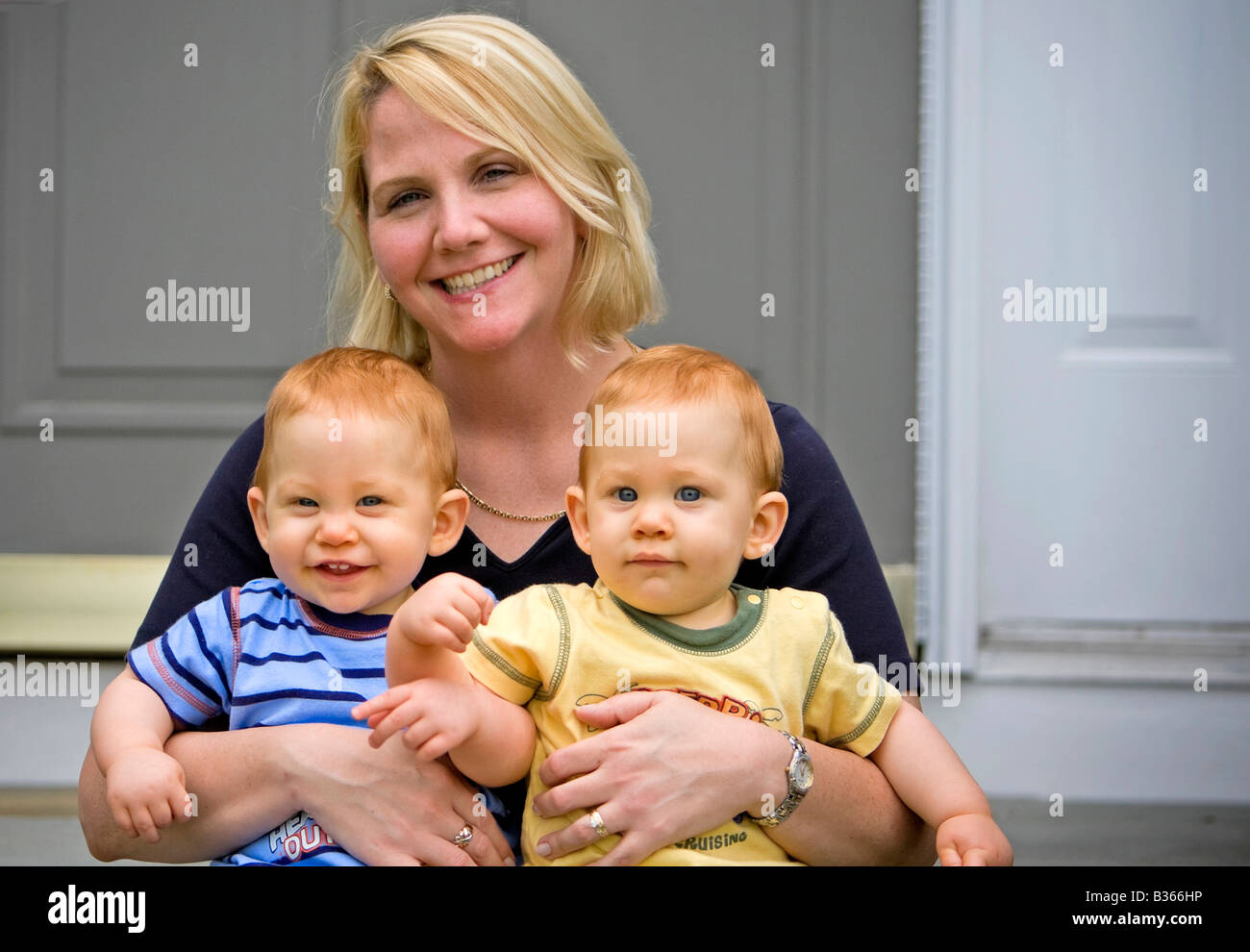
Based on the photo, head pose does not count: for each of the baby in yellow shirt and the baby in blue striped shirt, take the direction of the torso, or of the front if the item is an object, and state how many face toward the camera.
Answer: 2

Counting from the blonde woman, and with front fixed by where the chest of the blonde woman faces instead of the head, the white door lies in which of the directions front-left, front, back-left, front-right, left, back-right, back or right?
back-left
